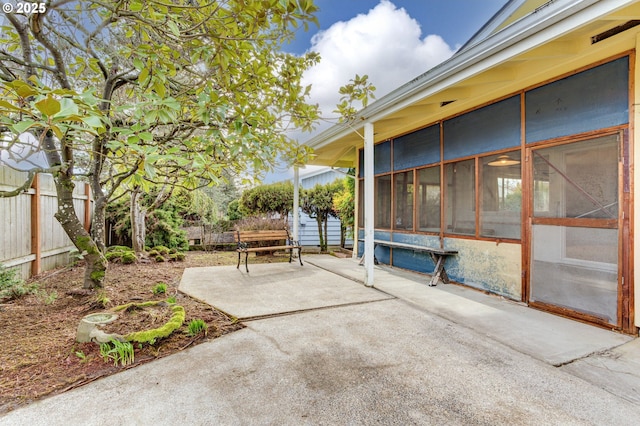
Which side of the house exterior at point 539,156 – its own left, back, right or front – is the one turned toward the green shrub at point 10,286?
front

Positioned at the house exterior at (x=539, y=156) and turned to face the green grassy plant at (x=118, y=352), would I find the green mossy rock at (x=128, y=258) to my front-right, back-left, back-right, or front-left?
front-right

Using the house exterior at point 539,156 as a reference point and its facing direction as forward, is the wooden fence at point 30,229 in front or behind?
in front

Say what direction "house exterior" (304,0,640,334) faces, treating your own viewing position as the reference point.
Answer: facing the viewer and to the left of the viewer

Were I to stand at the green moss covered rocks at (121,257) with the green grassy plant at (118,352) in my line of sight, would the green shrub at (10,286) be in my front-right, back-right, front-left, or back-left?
front-right

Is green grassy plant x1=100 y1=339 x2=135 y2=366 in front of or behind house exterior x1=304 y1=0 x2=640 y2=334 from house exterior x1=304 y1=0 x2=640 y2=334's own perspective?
in front

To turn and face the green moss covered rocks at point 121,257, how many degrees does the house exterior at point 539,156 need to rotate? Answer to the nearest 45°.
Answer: approximately 45° to its right
